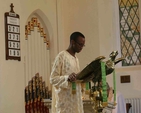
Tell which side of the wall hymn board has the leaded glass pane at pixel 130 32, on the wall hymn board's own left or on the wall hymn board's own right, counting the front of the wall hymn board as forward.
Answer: on the wall hymn board's own left

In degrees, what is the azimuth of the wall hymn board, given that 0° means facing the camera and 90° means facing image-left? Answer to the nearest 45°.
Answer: approximately 315°

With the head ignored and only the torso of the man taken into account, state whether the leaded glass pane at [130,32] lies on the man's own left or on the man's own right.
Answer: on the man's own left

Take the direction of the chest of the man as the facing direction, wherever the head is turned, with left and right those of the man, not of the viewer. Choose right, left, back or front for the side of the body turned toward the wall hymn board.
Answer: back

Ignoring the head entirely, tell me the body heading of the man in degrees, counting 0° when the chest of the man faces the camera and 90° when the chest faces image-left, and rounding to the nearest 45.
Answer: approximately 315°
